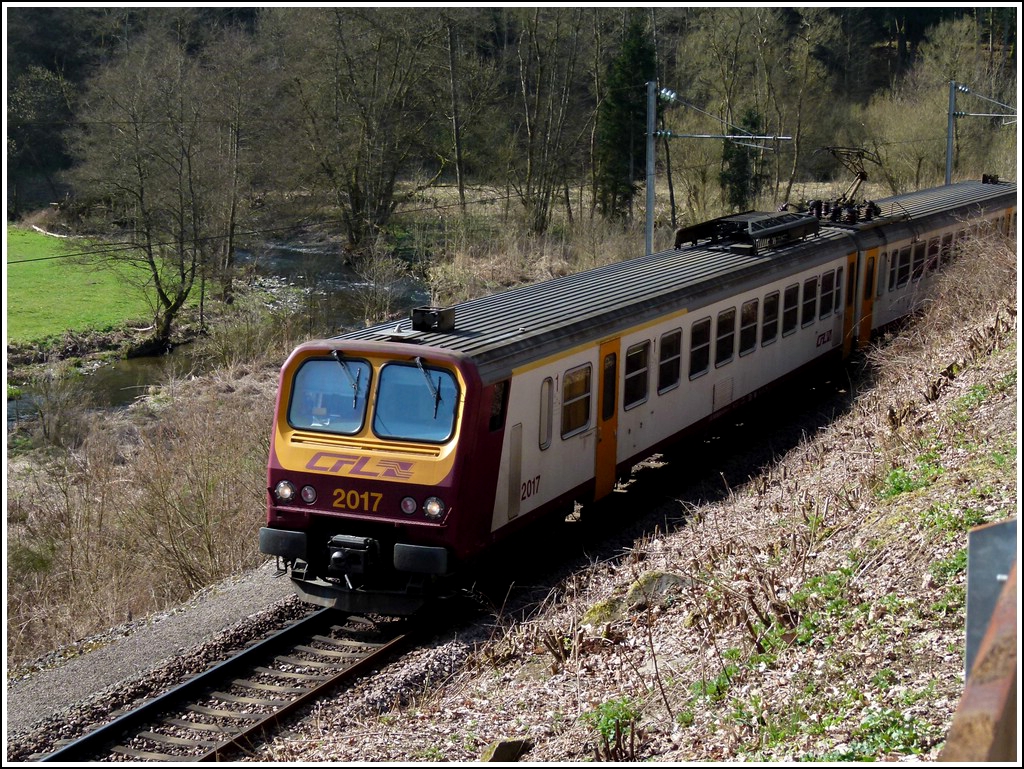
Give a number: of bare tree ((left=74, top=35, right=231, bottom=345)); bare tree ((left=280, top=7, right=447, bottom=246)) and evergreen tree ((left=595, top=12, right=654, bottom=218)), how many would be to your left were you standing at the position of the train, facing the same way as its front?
0

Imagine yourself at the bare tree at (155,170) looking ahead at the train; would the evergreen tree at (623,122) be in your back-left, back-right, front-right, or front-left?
back-left

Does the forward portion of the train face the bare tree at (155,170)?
no

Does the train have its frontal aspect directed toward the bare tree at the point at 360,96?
no

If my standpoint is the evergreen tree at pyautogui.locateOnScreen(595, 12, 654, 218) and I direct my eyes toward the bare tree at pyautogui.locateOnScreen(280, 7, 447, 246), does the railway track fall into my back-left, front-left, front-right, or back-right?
front-left

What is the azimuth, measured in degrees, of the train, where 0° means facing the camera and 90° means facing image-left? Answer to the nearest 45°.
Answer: approximately 45°

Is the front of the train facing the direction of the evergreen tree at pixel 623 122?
no
